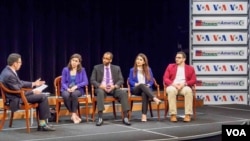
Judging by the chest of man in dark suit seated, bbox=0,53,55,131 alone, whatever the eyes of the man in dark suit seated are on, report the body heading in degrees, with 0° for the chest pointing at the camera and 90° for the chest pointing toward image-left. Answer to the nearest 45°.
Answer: approximately 270°

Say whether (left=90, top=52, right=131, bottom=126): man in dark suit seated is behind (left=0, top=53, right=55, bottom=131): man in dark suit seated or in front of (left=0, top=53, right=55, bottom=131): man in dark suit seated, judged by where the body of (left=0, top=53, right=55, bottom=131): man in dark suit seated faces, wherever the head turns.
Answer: in front

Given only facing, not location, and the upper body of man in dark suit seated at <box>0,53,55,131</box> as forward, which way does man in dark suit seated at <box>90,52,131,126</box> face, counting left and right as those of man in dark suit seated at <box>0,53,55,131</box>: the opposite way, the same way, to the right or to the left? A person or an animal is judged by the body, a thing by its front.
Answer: to the right

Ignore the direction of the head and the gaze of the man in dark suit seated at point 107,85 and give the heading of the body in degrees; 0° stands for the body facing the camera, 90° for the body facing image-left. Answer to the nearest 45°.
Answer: approximately 0°

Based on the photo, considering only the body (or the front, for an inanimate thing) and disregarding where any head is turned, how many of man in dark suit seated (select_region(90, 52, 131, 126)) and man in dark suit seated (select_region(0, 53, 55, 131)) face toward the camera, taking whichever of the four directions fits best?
1

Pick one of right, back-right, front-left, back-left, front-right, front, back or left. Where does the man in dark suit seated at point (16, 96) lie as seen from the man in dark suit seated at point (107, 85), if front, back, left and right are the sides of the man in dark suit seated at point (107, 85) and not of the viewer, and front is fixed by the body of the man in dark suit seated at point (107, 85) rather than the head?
front-right
